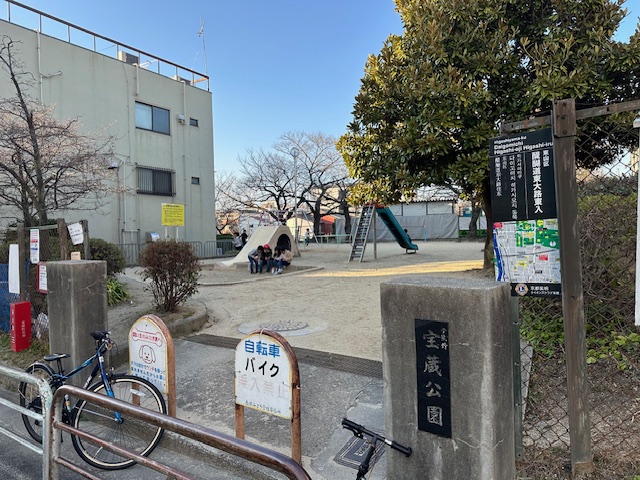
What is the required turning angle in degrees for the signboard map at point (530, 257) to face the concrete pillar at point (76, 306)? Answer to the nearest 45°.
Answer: approximately 90° to its right

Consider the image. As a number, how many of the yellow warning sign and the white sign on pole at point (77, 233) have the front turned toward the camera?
2

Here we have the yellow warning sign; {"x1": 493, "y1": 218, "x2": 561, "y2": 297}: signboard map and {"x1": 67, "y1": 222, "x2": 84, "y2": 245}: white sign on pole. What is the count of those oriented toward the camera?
3

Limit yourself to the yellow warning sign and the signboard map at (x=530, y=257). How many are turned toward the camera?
2

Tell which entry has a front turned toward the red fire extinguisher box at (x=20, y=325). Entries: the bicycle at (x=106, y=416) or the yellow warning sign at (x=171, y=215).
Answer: the yellow warning sign

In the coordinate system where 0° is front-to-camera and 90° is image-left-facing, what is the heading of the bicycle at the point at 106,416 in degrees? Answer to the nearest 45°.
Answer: approximately 315°

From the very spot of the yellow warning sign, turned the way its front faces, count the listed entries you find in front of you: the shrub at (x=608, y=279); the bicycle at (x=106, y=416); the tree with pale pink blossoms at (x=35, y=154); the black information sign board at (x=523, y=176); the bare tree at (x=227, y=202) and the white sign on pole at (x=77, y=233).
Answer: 5

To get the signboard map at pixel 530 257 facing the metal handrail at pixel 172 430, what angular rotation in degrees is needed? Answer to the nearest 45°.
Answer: approximately 45° to its right

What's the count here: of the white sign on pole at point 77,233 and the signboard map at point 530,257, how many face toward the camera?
2

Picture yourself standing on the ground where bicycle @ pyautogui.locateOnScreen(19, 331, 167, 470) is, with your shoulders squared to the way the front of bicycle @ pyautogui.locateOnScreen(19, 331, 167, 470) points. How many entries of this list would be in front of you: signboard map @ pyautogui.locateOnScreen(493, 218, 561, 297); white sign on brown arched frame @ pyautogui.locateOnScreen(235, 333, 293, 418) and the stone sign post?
3

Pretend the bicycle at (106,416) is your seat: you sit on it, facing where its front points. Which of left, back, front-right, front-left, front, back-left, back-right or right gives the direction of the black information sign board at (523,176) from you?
front

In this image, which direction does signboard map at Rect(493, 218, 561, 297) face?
toward the camera

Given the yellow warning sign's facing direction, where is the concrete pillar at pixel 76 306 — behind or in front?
in front

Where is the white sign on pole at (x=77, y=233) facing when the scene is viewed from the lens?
facing the viewer

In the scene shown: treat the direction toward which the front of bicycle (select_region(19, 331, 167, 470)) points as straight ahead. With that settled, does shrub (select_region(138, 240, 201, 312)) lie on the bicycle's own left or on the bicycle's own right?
on the bicycle's own left
